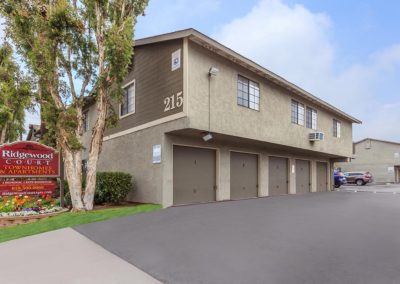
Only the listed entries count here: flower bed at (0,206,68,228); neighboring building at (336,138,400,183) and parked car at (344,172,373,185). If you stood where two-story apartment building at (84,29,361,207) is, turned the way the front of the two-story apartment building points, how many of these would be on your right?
1

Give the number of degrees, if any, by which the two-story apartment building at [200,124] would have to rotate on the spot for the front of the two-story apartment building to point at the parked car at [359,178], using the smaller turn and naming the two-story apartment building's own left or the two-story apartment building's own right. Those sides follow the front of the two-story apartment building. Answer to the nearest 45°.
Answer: approximately 90° to the two-story apartment building's own left

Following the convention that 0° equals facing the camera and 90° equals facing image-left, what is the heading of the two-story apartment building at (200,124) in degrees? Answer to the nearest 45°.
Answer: approximately 315°

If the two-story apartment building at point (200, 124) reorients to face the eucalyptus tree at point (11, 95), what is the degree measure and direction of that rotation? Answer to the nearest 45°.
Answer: approximately 135° to its right

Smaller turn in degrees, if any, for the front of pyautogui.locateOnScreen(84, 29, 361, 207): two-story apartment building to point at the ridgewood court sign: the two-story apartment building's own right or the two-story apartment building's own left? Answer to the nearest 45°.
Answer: approximately 90° to the two-story apartment building's own right

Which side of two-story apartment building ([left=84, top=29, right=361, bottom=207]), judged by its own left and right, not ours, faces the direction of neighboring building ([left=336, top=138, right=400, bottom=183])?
left

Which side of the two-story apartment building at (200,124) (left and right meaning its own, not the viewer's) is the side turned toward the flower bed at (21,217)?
right
